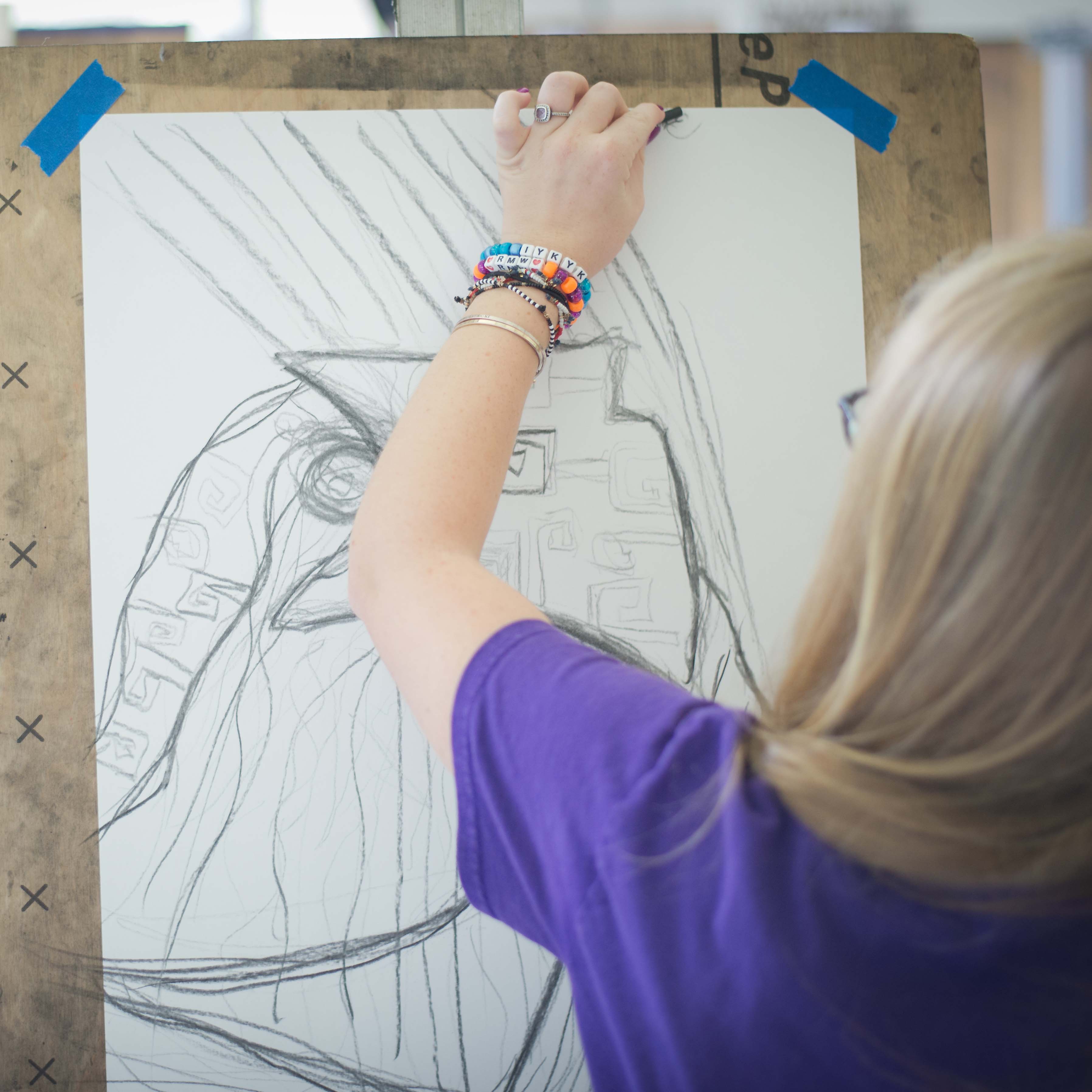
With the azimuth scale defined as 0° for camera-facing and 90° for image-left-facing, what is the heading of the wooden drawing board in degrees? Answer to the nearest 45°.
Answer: approximately 0°

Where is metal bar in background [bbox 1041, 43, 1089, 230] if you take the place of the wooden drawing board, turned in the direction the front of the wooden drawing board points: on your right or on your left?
on your left
